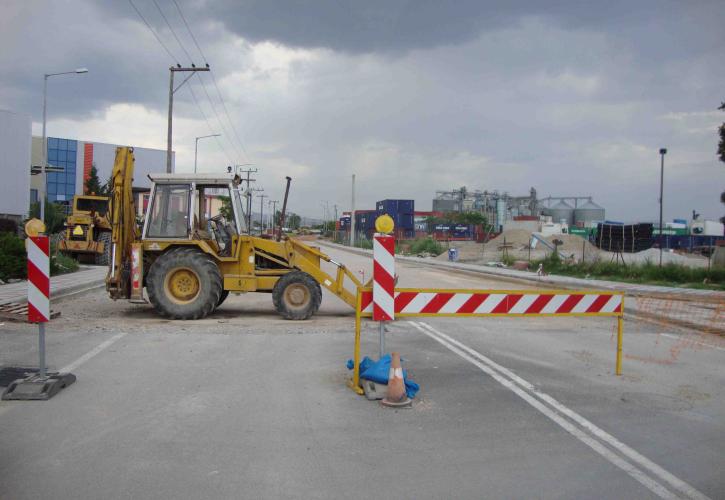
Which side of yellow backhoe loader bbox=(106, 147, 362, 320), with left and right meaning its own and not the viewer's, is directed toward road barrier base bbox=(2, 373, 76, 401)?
right

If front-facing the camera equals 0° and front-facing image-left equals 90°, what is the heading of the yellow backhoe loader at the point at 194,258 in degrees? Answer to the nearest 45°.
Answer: approximately 270°

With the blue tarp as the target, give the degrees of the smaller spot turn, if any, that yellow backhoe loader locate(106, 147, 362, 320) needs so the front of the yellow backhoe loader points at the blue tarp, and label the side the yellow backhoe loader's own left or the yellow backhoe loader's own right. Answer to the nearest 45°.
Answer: approximately 90° to the yellow backhoe loader's own right

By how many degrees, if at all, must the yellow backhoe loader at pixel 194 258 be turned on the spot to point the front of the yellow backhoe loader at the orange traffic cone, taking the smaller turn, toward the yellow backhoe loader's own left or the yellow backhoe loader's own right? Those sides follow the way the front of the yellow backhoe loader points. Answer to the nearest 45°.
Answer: approximately 90° to the yellow backhoe loader's own right

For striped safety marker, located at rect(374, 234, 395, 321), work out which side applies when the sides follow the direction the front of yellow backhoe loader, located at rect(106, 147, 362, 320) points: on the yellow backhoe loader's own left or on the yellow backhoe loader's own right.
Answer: on the yellow backhoe loader's own right

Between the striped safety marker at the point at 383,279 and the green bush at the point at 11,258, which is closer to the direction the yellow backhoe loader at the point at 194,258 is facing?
the striped safety marker

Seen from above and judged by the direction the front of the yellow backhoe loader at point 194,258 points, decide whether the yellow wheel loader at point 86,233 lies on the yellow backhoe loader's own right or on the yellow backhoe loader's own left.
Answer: on the yellow backhoe loader's own left

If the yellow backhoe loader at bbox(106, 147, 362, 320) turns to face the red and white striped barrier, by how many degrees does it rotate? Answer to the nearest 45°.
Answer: approximately 45° to its right

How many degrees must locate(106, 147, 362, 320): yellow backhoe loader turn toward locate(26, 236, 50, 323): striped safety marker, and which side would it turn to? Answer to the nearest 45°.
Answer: approximately 90° to its right
